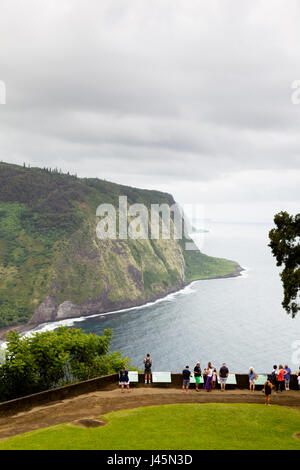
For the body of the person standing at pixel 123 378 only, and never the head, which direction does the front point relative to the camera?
away from the camera

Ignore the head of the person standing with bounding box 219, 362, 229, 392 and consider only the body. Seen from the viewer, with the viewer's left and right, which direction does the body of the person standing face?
facing away from the viewer

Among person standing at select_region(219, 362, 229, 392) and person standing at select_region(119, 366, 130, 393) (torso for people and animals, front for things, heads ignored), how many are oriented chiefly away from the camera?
2

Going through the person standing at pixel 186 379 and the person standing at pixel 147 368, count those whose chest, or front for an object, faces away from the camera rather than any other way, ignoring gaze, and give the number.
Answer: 2

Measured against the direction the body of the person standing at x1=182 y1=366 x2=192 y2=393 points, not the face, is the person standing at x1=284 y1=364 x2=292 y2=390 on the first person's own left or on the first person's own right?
on the first person's own right

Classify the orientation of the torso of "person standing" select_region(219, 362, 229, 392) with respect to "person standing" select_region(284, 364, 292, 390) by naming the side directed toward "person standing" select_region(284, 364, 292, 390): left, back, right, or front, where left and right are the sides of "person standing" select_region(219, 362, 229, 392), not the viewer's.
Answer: right

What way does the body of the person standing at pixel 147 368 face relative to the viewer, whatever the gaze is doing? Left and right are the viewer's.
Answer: facing away from the viewer

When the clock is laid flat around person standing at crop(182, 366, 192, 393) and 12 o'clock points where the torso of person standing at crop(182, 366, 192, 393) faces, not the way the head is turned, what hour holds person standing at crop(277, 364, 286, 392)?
person standing at crop(277, 364, 286, 392) is roughly at 3 o'clock from person standing at crop(182, 366, 192, 393).

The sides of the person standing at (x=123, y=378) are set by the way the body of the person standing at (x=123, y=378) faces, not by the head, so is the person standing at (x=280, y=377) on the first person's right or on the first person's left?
on the first person's right

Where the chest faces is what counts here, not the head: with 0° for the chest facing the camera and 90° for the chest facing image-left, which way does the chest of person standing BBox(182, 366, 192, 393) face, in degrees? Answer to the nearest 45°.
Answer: approximately 180°
